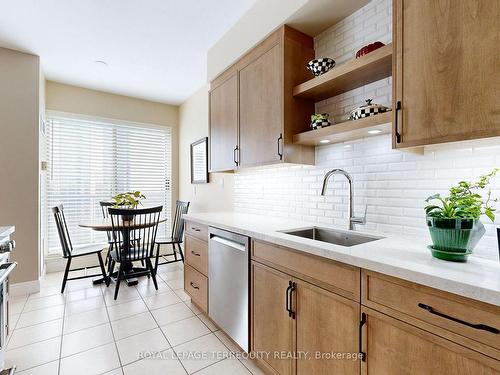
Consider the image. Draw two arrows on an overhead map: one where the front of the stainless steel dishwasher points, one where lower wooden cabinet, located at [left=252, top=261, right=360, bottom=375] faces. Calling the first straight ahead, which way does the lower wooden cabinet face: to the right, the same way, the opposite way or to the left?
the same way

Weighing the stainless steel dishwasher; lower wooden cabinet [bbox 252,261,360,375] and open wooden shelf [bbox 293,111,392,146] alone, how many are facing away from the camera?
0

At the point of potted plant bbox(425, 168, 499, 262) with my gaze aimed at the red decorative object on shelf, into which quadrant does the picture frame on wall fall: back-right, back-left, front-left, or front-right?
front-left

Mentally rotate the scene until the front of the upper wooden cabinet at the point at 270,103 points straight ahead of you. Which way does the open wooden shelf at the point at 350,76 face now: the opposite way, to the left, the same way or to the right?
the same way

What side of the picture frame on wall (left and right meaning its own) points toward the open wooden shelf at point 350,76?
left

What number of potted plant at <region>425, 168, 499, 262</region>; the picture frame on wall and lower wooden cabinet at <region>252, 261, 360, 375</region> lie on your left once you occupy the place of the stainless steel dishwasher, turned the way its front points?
2

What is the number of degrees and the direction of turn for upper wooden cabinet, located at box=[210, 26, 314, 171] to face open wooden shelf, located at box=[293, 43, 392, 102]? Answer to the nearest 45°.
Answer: approximately 90° to its left

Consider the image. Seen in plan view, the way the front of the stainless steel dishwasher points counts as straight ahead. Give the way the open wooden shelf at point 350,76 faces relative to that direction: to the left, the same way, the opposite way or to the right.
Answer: the same way

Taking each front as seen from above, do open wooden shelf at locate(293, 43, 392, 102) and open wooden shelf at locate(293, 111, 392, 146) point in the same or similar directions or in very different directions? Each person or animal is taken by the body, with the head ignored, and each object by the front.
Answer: same or similar directions

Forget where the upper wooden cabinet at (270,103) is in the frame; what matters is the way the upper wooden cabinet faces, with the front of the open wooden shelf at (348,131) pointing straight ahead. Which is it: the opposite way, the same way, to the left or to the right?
the same way

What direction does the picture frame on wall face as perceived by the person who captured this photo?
facing the viewer and to the left of the viewer

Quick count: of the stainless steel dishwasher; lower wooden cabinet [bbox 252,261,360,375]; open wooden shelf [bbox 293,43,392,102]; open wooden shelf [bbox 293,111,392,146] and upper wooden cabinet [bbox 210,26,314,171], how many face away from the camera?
0

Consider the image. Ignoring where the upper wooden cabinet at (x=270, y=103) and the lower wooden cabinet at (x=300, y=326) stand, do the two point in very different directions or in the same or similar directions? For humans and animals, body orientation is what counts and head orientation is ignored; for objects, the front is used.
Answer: same or similar directions

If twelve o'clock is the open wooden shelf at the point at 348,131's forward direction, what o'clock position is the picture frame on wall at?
The picture frame on wall is roughly at 3 o'clock from the open wooden shelf.
